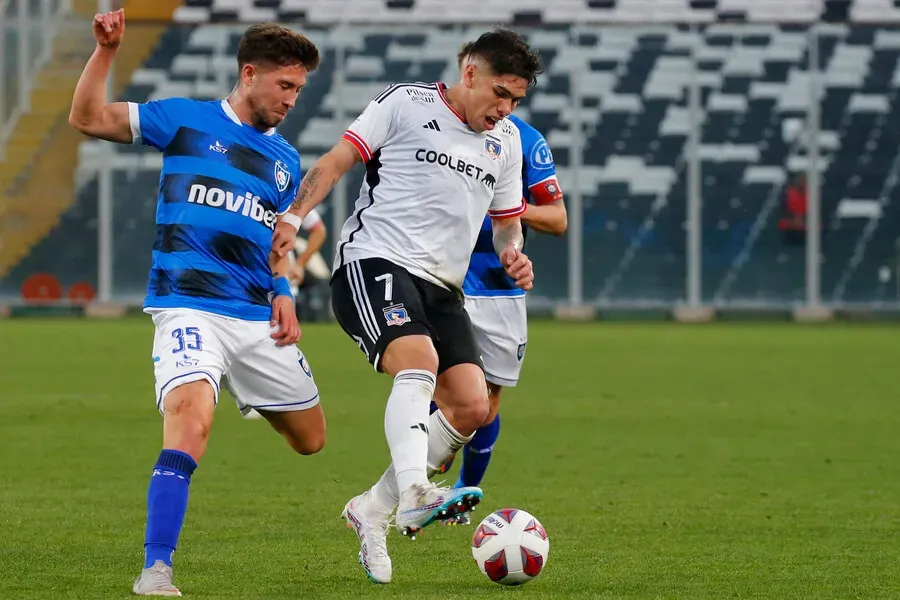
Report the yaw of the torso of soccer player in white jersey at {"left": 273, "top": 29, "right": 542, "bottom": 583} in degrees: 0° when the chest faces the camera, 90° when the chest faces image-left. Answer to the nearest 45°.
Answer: approximately 315°

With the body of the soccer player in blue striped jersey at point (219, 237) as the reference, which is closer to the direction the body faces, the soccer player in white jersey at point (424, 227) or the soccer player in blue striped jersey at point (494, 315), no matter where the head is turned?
the soccer player in white jersey

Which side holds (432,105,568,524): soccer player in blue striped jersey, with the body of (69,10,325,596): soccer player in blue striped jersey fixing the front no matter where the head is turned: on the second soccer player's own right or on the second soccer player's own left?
on the second soccer player's own left

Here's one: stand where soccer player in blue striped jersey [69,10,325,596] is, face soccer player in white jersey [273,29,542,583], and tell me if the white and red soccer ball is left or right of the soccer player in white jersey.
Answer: right

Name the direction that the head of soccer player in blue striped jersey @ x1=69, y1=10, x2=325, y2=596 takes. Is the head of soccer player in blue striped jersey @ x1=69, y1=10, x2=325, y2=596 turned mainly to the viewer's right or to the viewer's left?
to the viewer's right

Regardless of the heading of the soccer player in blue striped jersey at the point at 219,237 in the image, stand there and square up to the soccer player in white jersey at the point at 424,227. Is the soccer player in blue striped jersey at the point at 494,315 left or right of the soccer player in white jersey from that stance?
left

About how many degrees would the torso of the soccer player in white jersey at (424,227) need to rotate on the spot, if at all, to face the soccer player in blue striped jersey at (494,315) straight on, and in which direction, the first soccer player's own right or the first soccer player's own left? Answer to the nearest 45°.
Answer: approximately 135° to the first soccer player's own left

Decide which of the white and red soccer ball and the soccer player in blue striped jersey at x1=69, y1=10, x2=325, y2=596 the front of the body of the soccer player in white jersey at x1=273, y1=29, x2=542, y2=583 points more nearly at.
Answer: the white and red soccer ball

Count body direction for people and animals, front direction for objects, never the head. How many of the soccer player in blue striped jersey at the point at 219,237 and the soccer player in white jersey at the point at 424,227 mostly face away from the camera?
0

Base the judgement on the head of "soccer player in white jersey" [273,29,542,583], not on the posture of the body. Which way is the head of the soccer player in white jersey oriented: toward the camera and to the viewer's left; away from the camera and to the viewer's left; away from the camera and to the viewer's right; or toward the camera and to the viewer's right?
toward the camera and to the viewer's right
